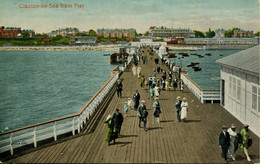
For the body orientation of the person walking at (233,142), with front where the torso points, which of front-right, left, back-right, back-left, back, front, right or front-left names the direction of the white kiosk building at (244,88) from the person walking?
back

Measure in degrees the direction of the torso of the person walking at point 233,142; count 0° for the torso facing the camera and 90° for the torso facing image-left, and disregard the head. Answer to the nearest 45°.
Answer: approximately 0°

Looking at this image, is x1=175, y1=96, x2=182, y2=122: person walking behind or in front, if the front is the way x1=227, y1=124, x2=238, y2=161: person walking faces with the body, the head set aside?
behind

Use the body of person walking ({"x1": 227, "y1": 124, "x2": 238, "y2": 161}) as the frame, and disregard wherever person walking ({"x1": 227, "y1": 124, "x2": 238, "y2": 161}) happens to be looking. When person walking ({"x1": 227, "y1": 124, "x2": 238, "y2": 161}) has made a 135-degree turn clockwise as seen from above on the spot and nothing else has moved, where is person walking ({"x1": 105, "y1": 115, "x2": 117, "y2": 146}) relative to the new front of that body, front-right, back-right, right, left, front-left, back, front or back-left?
front-left
